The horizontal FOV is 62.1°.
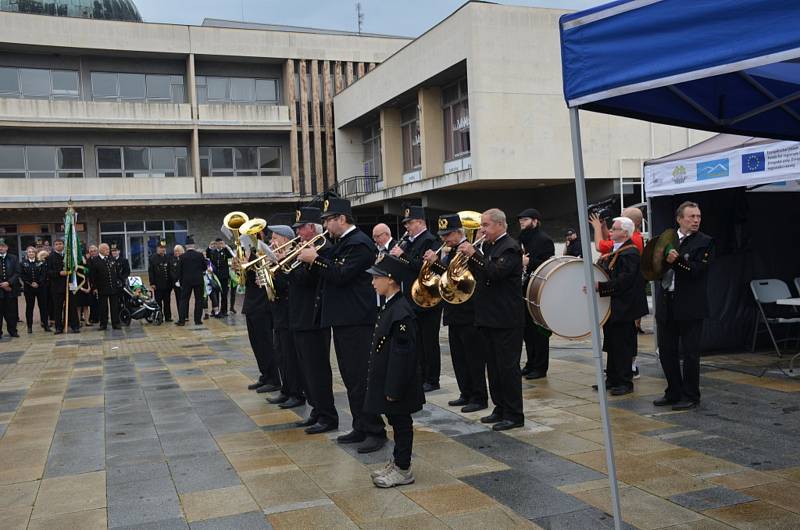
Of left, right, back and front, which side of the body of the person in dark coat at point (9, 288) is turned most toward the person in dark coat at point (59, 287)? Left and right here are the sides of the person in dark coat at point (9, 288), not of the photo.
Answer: left

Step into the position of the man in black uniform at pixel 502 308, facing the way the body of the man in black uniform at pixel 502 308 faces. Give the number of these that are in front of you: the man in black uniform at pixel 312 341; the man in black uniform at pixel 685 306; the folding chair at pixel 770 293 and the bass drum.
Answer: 1

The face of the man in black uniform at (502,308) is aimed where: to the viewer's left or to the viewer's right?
to the viewer's left

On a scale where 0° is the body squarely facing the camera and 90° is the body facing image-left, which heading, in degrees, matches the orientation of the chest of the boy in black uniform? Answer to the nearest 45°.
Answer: approximately 90°

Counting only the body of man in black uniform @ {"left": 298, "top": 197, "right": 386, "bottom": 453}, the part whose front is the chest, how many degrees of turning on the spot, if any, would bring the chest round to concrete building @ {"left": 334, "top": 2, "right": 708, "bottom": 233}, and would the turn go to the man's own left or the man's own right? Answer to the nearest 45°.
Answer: approximately 90° to the man's own right

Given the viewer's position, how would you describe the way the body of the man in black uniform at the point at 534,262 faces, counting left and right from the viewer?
facing the viewer and to the left of the viewer

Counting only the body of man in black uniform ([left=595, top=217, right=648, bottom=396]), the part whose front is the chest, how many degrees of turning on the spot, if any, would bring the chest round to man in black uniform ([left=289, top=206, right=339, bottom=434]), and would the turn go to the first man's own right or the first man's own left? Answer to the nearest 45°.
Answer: approximately 45° to the first man's own left

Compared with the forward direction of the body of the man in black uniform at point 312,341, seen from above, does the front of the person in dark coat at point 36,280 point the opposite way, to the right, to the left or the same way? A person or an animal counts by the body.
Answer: to the left

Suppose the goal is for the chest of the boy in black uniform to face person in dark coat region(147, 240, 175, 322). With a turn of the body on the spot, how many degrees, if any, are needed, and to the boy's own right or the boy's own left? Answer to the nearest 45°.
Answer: approximately 45° to the boy's own right

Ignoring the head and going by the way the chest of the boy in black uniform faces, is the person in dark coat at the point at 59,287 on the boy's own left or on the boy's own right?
on the boy's own right

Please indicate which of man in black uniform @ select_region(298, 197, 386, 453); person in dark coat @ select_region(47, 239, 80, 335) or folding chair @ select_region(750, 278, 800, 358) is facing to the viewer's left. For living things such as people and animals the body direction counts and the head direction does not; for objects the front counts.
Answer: the man in black uniform

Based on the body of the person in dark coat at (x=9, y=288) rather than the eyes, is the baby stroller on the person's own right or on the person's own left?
on the person's own left

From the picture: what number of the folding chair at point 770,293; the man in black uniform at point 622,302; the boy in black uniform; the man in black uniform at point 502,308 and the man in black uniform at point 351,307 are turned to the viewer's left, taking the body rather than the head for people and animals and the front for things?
4

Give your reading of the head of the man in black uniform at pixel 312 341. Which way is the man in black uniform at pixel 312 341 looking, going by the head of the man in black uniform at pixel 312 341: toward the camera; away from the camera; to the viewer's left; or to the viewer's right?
to the viewer's left

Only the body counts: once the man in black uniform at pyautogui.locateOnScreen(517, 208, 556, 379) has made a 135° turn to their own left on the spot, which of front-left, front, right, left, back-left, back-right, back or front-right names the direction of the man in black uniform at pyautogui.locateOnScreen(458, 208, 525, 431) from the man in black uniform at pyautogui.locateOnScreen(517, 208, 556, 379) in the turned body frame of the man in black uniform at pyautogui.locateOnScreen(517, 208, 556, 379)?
right

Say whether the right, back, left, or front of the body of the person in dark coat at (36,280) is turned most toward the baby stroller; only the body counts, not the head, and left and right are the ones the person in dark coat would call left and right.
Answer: left

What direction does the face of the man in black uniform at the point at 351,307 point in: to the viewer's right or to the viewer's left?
to the viewer's left

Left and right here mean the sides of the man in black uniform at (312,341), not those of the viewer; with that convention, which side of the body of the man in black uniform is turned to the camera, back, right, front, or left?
left

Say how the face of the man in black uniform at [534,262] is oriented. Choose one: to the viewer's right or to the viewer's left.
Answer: to the viewer's left

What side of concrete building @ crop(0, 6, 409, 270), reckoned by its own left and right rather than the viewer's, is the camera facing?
front
